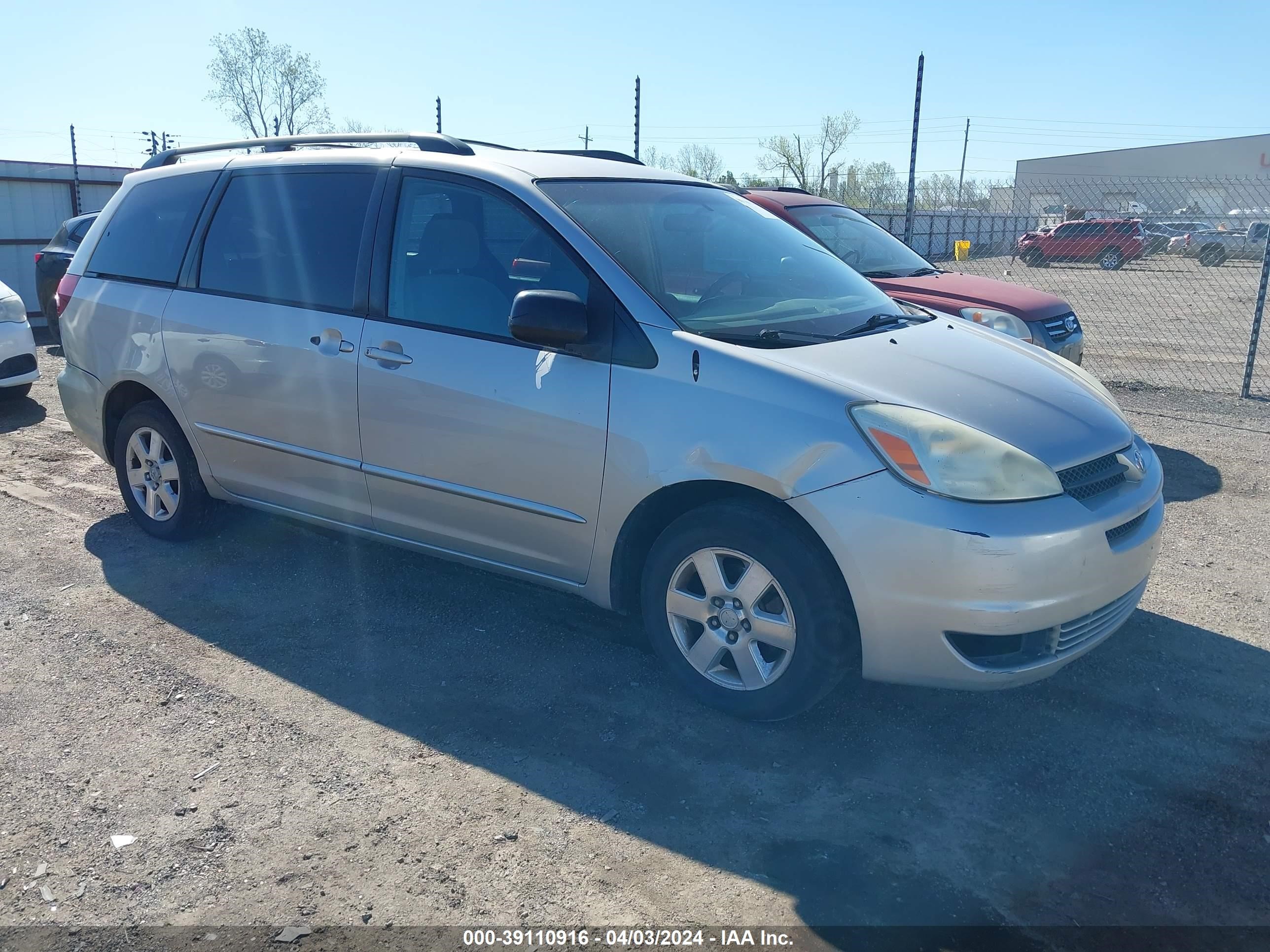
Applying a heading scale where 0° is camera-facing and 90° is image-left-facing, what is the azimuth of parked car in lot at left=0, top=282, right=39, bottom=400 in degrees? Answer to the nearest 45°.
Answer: approximately 315°

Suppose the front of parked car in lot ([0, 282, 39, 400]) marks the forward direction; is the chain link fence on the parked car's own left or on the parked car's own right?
on the parked car's own left

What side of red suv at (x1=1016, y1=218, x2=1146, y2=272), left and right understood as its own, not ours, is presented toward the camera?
left

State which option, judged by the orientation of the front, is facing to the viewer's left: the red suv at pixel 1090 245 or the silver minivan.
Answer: the red suv

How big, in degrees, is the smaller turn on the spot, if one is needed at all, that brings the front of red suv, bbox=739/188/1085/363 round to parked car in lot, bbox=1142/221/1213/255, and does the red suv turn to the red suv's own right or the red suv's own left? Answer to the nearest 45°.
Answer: approximately 135° to the red suv's own left

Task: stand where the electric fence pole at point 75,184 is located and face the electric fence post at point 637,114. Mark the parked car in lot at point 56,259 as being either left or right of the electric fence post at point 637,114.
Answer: right

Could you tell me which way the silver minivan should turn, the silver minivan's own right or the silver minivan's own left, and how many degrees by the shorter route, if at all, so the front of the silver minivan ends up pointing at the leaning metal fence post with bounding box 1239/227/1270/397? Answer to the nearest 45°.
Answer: approximately 90° to the silver minivan's own left

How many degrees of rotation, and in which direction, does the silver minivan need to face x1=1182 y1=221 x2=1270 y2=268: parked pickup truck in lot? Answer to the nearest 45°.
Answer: approximately 90° to its left

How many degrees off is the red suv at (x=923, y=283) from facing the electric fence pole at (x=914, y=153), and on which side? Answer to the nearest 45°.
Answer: approximately 135° to its left

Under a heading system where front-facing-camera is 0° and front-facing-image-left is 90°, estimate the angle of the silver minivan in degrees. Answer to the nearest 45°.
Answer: approximately 315°

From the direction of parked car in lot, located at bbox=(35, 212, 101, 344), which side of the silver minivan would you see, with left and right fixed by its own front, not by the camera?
back
